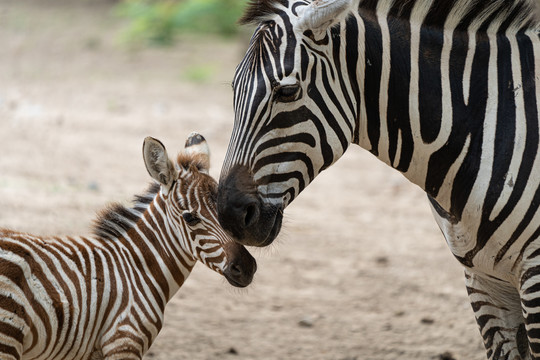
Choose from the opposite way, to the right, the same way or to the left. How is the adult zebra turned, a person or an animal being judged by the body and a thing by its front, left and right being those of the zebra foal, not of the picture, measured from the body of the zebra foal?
the opposite way

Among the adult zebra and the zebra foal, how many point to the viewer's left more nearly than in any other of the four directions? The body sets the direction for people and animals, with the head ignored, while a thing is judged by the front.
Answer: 1

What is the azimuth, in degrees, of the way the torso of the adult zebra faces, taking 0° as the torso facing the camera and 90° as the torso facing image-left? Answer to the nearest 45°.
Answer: approximately 90°

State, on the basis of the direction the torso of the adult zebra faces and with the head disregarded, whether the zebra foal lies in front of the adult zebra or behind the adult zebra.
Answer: in front

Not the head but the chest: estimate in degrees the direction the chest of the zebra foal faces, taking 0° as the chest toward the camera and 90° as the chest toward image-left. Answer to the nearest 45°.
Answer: approximately 270°

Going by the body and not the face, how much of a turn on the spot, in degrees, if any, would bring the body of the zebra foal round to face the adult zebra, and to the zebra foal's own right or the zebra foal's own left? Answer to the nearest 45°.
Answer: approximately 45° to the zebra foal's own right

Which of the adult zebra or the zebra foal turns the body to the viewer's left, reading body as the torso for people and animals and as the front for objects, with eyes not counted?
the adult zebra
